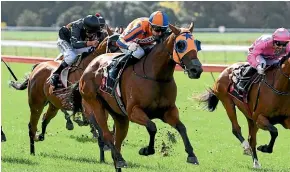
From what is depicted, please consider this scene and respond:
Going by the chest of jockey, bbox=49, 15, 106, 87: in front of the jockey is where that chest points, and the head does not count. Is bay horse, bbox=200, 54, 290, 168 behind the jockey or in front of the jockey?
in front

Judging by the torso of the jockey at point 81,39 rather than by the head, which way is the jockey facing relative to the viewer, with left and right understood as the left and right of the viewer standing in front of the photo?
facing the viewer and to the right of the viewer

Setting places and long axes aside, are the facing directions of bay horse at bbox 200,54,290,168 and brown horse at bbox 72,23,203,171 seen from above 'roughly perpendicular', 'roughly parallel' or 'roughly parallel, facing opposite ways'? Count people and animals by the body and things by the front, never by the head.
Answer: roughly parallel

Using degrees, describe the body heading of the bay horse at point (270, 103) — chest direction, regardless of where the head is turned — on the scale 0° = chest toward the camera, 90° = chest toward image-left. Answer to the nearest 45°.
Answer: approximately 315°

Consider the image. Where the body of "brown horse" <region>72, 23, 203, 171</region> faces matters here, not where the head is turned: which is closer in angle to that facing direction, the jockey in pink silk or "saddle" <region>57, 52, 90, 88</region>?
the jockey in pink silk

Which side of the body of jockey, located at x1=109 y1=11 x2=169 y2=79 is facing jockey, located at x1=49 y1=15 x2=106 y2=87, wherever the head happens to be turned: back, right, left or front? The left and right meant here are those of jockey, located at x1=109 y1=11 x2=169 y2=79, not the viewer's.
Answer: back

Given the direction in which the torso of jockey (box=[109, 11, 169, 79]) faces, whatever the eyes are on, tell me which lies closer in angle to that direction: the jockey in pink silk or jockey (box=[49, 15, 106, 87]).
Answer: the jockey in pink silk

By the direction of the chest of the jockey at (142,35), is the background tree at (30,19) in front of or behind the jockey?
behind

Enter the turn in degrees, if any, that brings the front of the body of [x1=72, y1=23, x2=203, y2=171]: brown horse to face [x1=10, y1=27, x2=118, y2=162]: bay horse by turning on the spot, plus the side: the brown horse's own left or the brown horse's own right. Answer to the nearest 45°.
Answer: approximately 180°

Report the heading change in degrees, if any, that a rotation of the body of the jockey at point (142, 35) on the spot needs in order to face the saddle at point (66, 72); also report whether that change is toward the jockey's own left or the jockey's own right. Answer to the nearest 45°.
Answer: approximately 180°

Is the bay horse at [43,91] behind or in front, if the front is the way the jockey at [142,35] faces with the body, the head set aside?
behind

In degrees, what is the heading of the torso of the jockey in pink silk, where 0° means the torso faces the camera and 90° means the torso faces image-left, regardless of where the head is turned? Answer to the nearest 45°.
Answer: approximately 315°
